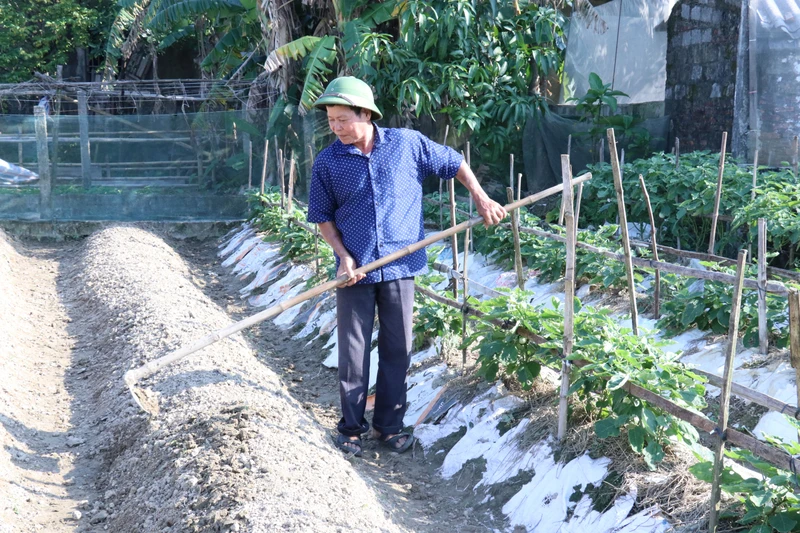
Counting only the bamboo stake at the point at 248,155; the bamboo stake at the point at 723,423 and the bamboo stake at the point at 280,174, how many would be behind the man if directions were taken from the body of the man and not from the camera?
2

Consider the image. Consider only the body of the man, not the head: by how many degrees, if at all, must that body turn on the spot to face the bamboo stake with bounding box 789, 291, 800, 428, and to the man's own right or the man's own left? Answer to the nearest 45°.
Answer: approximately 45° to the man's own left

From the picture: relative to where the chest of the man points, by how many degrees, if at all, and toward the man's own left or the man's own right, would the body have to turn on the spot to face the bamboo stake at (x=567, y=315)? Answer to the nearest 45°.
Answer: approximately 45° to the man's own left

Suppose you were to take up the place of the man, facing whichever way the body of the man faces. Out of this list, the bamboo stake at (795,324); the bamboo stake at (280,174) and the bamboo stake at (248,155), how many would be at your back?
2

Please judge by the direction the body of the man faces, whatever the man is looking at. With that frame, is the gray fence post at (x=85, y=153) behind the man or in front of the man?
behind

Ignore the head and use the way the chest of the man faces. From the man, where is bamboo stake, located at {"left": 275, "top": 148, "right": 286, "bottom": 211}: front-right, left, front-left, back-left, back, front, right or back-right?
back

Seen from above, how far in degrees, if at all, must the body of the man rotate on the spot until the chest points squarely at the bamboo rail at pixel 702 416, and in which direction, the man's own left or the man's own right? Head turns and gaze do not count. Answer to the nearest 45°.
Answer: approximately 45° to the man's own left

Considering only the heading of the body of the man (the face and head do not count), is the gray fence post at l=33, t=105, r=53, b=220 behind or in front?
behind

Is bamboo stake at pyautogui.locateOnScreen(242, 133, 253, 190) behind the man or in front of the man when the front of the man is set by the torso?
behind

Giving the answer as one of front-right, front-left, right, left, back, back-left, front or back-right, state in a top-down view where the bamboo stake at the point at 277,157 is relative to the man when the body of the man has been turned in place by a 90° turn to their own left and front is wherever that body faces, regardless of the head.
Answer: left

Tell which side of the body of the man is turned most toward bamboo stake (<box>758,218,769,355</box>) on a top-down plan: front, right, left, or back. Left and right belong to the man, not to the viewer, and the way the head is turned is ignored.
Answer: left

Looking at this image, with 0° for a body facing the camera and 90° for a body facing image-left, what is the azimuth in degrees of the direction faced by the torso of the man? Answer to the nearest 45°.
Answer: approximately 0°
